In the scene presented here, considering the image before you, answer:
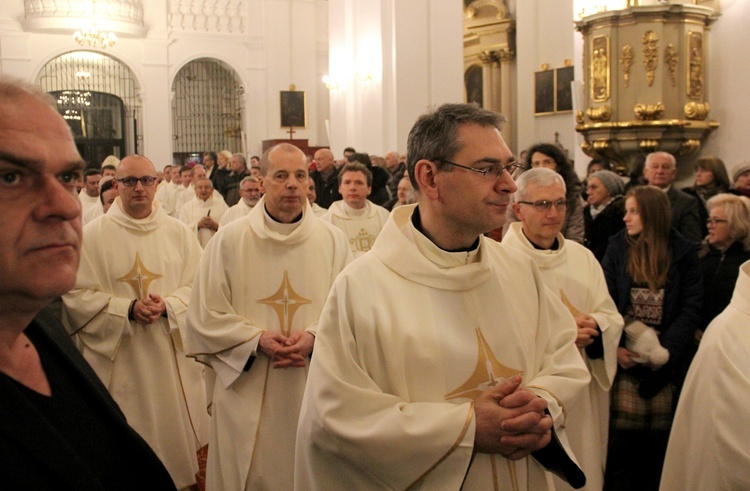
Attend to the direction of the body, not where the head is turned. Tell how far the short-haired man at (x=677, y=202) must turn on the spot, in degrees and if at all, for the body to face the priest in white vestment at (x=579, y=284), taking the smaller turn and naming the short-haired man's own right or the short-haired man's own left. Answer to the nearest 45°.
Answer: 0° — they already face them

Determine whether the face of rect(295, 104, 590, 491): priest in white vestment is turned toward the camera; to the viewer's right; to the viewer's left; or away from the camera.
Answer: to the viewer's right

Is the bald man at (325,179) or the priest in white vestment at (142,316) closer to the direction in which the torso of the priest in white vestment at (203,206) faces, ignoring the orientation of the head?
the priest in white vestment

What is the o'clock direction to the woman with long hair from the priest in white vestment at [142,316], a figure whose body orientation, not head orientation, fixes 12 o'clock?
The woman with long hair is roughly at 10 o'clock from the priest in white vestment.

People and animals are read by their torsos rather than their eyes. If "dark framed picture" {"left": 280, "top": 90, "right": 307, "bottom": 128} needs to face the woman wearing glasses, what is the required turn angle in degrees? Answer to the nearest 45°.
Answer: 0° — it already faces them

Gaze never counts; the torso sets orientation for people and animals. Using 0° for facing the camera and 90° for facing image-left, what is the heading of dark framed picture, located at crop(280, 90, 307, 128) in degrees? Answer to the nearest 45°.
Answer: approximately 0°

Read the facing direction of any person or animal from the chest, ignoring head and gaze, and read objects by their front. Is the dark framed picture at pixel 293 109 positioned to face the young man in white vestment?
yes

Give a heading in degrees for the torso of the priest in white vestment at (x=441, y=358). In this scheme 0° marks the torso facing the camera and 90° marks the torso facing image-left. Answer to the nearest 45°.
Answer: approximately 315°

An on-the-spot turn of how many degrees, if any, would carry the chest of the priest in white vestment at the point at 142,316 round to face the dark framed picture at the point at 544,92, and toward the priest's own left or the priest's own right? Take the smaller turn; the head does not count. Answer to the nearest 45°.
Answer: approximately 135° to the priest's own left

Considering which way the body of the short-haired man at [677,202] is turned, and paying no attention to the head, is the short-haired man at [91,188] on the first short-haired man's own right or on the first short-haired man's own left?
on the first short-haired man's own right

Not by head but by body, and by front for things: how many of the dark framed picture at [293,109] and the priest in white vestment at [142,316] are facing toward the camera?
2
